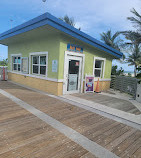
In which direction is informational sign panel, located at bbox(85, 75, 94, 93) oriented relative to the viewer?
toward the camera

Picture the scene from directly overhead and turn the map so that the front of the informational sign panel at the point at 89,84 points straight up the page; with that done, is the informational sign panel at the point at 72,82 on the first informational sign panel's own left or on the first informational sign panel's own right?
on the first informational sign panel's own right

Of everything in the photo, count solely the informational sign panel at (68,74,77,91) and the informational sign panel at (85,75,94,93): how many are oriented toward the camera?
2

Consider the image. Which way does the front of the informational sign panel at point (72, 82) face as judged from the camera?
facing the viewer

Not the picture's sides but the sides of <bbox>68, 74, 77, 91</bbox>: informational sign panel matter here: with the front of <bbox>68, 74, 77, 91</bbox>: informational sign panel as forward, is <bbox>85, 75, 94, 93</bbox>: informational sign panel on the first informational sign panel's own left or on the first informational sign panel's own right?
on the first informational sign panel's own left

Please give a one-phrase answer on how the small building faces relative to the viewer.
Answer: facing the viewer and to the right of the viewer
